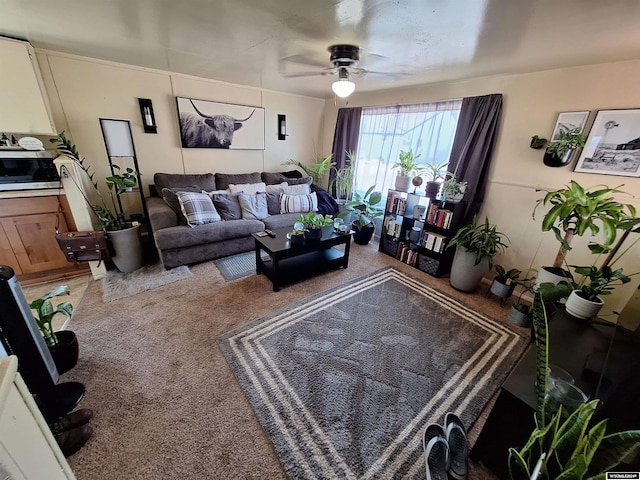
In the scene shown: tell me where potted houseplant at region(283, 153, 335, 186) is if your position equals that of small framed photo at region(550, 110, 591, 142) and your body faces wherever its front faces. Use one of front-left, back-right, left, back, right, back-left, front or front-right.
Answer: front-right

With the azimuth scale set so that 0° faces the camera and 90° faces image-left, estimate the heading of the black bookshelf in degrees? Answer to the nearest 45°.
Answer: approximately 45°

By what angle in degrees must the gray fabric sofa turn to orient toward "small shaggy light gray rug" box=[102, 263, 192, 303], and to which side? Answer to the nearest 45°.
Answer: approximately 90° to its right

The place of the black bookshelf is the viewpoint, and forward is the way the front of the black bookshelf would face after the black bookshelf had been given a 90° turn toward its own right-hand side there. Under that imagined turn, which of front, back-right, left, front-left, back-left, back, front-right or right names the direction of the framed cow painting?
front-left

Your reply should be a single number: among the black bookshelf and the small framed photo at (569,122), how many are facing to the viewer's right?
0

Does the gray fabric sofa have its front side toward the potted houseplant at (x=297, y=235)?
yes

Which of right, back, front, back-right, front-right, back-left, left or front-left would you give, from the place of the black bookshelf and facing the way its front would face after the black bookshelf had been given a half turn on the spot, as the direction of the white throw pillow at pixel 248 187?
back-left

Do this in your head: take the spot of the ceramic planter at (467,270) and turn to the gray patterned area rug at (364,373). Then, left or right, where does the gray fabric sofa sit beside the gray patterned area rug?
right

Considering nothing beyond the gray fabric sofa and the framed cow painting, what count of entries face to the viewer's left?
0

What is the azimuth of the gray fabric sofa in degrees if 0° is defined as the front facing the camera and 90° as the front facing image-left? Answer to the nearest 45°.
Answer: approximately 315°

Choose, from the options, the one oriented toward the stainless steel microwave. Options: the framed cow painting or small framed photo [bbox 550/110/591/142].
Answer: the small framed photo

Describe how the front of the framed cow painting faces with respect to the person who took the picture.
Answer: facing the viewer and to the right of the viewer

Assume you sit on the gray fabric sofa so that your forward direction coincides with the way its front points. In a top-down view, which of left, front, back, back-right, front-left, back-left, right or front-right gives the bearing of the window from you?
front-left

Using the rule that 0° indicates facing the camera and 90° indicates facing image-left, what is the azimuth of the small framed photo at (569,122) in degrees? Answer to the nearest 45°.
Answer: approximately 45°

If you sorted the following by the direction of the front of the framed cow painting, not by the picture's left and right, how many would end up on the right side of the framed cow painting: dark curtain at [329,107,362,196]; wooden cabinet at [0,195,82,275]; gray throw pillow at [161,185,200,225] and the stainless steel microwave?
3

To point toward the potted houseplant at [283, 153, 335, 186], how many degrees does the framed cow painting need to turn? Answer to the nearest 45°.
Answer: approximately 45° to its left

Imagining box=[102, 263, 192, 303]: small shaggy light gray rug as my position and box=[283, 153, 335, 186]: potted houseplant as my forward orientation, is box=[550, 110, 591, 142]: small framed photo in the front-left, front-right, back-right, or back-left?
front-right

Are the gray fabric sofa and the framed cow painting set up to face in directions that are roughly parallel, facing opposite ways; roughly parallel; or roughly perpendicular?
roughly parallel
